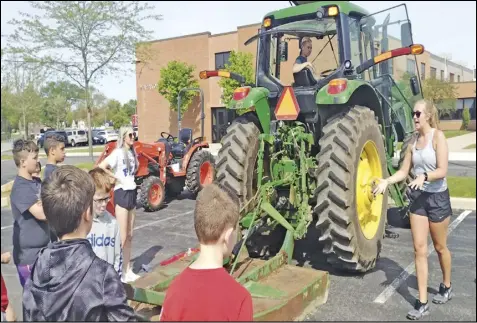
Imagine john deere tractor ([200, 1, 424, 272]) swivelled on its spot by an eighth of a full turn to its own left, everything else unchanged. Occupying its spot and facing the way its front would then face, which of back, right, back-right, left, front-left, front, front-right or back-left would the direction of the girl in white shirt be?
left

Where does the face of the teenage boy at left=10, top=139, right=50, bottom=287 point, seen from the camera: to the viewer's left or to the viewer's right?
to the viewer's right

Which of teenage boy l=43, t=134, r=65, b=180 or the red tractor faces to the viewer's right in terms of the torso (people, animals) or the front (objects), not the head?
the teenage boy

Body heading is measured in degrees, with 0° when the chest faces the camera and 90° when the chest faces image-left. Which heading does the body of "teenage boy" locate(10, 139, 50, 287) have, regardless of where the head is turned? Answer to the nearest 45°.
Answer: approximately 270°

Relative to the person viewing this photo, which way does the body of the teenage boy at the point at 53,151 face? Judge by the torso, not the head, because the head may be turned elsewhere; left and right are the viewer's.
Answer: facing to the right of the viewer

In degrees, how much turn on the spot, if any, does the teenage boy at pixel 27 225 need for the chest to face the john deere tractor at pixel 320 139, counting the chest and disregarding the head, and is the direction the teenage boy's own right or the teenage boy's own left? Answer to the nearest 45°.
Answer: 0° — they already face it

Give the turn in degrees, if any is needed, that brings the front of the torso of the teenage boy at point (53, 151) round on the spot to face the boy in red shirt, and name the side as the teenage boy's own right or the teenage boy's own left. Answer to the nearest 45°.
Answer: approximately 90° to the teenage boy's own right

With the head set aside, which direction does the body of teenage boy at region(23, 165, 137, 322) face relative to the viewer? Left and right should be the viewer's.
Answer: facing away from the viewer and to the right of the viewer

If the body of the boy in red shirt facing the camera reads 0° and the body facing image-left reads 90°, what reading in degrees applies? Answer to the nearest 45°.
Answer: approximately 225°
